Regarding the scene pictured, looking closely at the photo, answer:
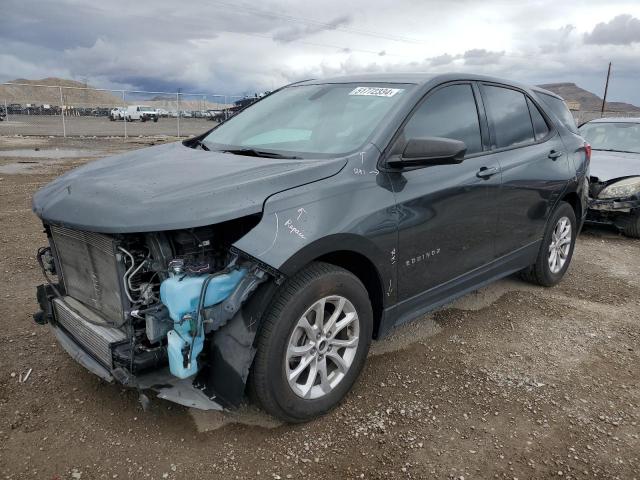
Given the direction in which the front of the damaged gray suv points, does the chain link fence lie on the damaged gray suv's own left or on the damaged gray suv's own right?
on the damaged gray suv's own right

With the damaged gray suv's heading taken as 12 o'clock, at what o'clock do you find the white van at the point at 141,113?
The white van is roughly at 4 o'clock from the damaged gray suv.

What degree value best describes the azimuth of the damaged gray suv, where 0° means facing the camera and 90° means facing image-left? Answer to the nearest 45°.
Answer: approximately 45°
